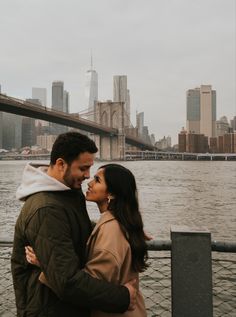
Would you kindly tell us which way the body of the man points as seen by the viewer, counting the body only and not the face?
to the viewer's right

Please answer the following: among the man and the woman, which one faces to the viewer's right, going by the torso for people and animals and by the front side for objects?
the man

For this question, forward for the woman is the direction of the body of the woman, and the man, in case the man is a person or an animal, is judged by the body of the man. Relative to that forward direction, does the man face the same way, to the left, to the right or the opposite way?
the opposite way

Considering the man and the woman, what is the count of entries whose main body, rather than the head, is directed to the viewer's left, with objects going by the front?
1

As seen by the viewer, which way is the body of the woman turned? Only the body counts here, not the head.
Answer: to the viewer's left

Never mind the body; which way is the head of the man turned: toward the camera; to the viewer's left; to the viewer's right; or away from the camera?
to the viewer's right
